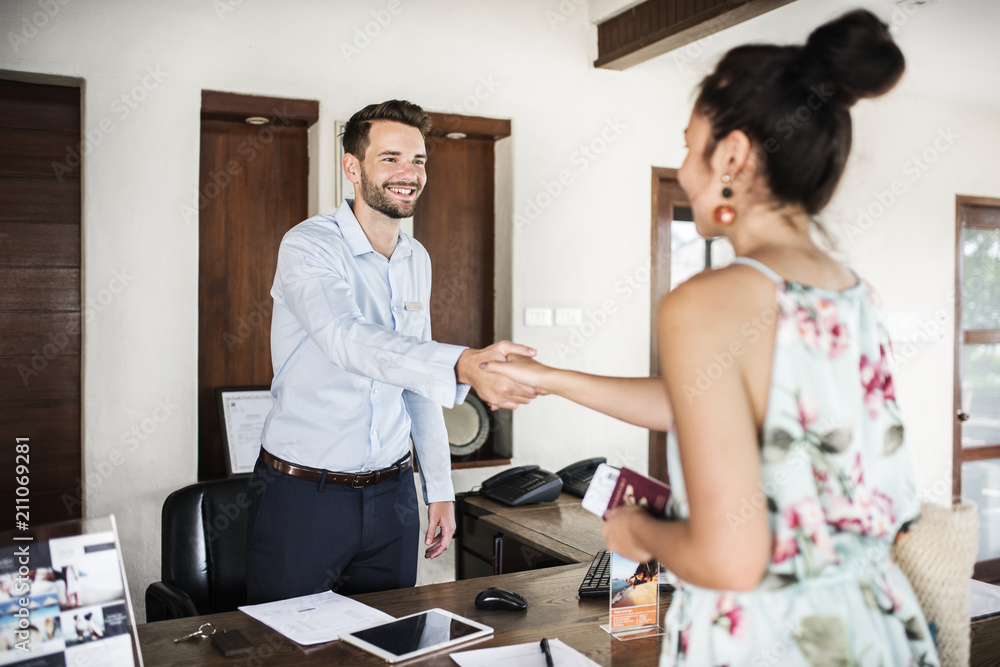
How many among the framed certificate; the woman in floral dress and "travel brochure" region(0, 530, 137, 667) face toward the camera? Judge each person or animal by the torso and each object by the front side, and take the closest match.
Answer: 2

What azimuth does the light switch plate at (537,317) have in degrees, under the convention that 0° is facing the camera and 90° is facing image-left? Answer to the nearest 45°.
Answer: approximately 0°

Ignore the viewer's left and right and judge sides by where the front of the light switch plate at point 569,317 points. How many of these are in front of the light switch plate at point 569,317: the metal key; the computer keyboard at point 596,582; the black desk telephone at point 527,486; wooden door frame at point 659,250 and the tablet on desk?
4

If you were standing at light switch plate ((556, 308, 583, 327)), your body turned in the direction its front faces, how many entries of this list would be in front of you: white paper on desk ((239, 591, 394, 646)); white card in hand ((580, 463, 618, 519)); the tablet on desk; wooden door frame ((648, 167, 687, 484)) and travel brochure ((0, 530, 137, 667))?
4

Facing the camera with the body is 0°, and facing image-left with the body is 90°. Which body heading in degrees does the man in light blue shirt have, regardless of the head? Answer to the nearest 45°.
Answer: approximately 315°

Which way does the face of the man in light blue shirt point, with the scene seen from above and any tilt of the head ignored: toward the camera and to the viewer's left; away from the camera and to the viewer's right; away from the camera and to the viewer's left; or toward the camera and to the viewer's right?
toward the camera and to the viewer's right

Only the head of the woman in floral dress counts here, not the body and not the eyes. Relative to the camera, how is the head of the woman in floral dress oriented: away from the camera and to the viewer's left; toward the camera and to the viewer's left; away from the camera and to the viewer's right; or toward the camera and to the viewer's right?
away from the camera and to the viewer's left

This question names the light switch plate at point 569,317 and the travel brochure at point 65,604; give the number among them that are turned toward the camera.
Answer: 2

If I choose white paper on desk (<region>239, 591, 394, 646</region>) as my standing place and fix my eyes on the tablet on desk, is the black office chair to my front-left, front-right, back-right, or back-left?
back-left

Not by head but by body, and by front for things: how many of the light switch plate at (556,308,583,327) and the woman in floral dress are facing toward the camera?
1

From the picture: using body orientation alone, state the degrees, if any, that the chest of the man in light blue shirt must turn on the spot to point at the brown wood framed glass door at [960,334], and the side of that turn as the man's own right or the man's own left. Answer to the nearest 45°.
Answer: approximately 90° to the man's own left

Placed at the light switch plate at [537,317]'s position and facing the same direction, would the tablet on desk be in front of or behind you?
in front

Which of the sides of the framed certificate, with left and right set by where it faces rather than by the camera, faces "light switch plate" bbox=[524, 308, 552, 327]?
left
